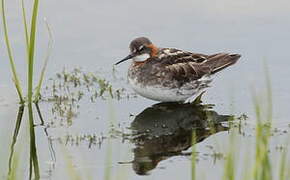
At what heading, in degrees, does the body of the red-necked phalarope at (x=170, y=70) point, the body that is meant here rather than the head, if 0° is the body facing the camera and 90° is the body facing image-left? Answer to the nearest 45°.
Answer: approximately 90°
